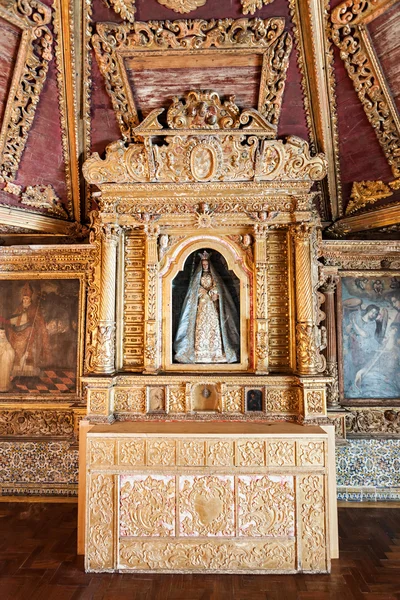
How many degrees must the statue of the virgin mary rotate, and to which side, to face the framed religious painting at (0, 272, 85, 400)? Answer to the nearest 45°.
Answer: approximately 90° to its right

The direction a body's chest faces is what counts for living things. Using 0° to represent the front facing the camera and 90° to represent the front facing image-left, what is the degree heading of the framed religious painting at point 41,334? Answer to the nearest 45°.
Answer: approximately 0°

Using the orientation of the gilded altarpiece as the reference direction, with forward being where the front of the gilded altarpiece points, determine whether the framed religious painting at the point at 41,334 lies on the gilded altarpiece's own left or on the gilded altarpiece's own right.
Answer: on the gilded altarpiece's own right

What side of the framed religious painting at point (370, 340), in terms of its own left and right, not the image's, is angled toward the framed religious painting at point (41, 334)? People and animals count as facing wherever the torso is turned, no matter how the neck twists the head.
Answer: right

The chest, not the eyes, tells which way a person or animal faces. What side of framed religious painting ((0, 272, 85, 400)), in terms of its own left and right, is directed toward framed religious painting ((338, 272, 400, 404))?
left

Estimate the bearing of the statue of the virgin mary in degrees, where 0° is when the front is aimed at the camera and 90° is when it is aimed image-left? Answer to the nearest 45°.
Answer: approximately 0°

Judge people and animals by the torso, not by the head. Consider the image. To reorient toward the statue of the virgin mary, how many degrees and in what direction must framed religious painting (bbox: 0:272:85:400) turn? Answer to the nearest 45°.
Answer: approximately 45° to its left
